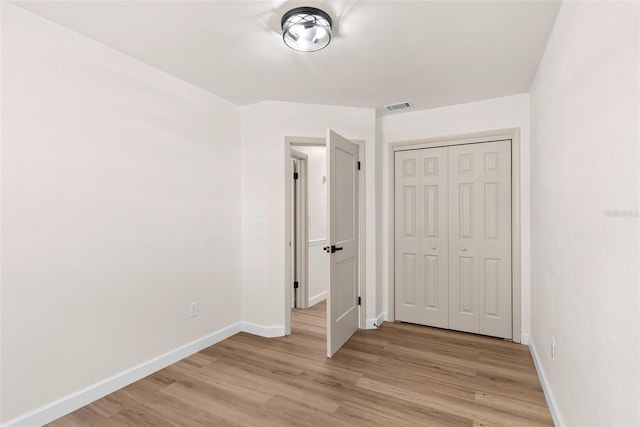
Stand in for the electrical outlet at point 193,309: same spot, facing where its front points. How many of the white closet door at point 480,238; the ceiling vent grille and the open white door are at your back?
0

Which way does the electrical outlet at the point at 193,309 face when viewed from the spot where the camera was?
facing the viewer and to the right of the viewer

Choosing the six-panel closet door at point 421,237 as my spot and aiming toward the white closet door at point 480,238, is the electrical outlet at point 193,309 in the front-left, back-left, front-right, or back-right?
back-right

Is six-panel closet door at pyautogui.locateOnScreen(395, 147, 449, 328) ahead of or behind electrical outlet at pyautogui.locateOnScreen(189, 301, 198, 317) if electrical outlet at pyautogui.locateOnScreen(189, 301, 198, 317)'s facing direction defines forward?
ahead

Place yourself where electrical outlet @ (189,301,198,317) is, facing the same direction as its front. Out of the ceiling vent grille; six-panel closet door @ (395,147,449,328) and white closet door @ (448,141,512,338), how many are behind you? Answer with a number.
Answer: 0

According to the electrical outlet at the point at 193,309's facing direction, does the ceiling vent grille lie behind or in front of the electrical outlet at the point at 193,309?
in front

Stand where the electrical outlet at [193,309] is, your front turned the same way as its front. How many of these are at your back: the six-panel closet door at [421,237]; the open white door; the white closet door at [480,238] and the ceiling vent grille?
0
